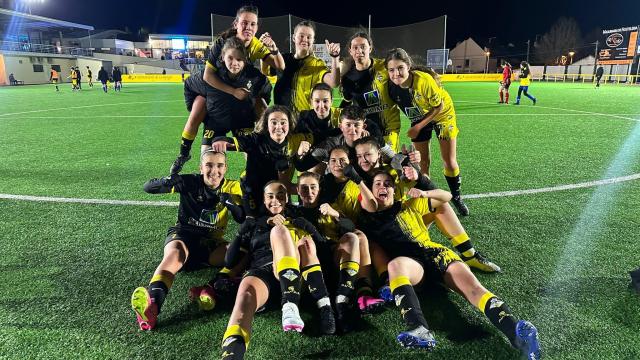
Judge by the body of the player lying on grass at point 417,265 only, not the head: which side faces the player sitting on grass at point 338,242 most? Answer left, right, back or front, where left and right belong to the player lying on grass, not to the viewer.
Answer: right

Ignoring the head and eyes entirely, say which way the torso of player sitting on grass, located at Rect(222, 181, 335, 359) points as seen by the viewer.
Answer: toward the camera

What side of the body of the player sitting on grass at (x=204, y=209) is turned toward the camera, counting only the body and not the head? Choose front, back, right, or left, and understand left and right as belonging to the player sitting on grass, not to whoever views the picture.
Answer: front

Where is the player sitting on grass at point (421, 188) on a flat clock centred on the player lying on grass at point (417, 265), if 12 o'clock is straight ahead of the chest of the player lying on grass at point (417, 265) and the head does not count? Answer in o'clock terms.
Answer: the player sitting on grass at point (421, 188) is roughly at 6 o'clock from the player lying on grass at point (417, 265).

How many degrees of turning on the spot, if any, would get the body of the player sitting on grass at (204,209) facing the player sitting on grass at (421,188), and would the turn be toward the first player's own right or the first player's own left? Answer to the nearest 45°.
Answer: approximately 90° to the first player's own left

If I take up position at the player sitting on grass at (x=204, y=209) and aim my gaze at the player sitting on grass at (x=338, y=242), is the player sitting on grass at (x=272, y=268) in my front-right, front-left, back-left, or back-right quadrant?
front-right

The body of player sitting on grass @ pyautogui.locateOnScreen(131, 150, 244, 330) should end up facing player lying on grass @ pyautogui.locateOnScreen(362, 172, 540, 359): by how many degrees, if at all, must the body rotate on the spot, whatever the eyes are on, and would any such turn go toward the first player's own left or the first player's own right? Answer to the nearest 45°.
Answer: approximately 45° to the first player's own left

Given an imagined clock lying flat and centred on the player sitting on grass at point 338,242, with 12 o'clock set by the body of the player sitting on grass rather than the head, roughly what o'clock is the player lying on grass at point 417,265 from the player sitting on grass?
The player lying on grass is roughly at 10 o'clock from the player sitting on grass.

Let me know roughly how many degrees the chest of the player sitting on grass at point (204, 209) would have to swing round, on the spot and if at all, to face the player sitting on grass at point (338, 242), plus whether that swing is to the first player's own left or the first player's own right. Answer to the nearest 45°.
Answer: approximately 45° to the first player's own left
